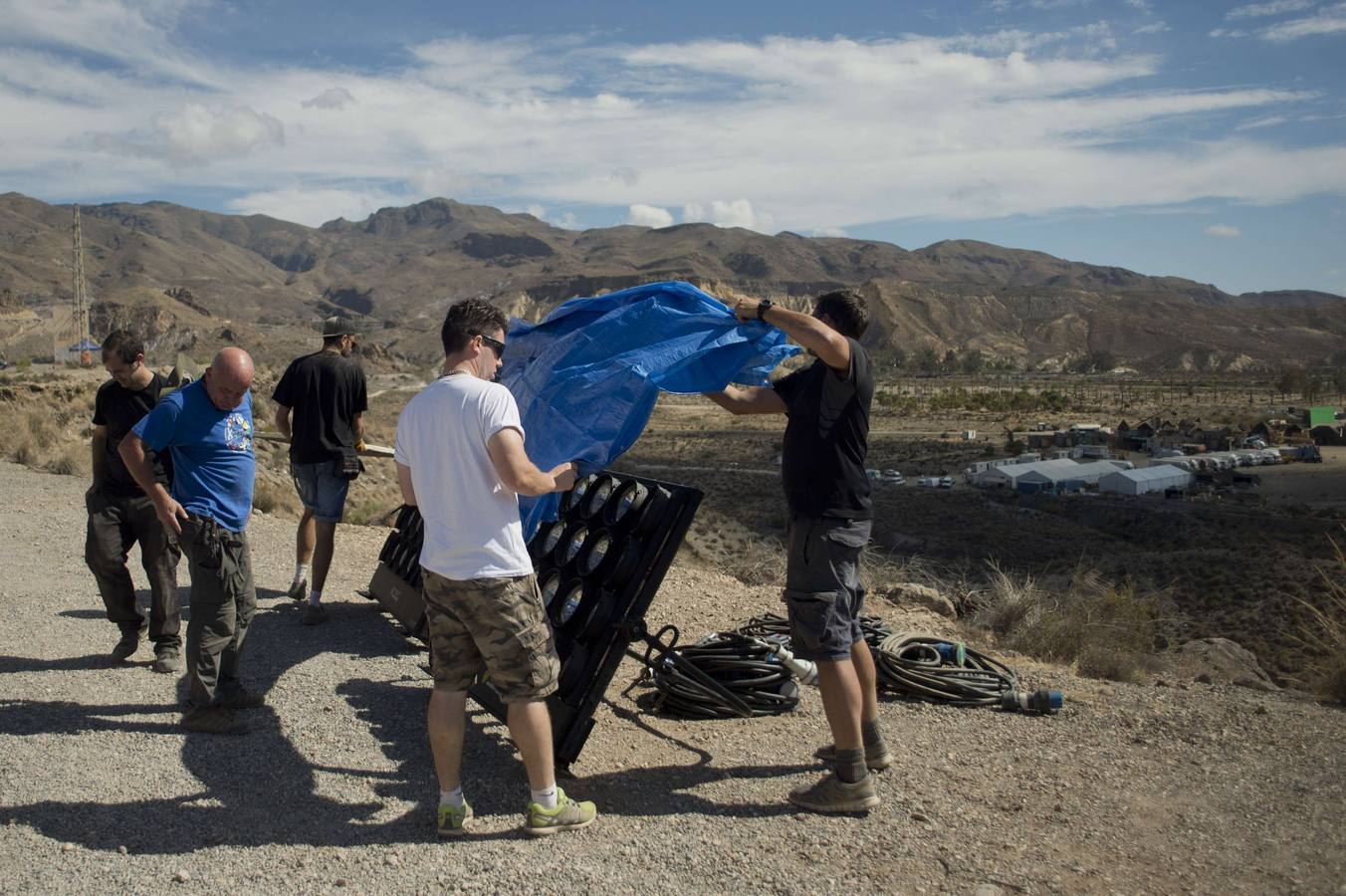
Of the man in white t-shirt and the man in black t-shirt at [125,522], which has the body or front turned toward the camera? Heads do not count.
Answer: the man in black t-shirt

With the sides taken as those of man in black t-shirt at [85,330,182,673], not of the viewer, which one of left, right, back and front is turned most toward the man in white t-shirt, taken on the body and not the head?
front

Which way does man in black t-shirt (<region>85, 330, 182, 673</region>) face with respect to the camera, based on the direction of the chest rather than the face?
toward the camera

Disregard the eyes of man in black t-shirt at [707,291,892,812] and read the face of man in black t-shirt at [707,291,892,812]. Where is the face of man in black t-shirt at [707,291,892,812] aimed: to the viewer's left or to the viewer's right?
to the viewer's left

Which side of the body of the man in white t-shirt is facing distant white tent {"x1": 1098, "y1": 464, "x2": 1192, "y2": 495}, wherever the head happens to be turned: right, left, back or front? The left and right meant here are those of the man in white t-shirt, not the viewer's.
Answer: front

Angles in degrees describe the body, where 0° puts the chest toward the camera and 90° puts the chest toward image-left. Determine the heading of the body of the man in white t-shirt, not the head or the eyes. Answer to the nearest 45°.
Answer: approximately 225°

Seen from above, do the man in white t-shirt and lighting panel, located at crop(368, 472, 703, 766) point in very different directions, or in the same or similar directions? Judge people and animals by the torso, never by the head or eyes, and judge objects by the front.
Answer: very different directions

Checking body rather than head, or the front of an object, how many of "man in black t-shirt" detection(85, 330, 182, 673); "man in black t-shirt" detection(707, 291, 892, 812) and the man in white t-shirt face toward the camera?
1

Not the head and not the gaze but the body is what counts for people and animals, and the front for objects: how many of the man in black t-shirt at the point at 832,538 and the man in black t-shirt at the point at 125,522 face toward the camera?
1

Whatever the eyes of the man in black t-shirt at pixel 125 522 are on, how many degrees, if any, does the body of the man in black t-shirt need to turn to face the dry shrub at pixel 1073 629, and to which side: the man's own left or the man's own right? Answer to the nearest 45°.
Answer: approximately 90° to the man's own left

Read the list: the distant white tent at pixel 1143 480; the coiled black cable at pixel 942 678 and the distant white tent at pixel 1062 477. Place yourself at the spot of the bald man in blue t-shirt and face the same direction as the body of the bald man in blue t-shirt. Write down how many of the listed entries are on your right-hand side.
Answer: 0

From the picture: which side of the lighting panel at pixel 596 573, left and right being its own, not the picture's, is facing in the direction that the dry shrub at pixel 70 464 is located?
right

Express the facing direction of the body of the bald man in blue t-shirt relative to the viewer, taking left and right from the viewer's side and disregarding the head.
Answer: facing the viewer and to the right of the viewer

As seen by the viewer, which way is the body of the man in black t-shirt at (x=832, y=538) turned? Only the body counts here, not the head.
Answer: to the viewer's left

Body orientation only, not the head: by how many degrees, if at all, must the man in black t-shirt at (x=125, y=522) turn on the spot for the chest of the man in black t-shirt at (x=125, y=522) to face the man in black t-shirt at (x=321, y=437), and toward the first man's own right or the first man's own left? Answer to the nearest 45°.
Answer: approximately 135° to the first man's own left

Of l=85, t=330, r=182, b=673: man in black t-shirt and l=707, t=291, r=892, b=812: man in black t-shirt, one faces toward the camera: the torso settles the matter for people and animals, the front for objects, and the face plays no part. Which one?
l=85, t=330, r=182, b=673: man in black t-shirt
